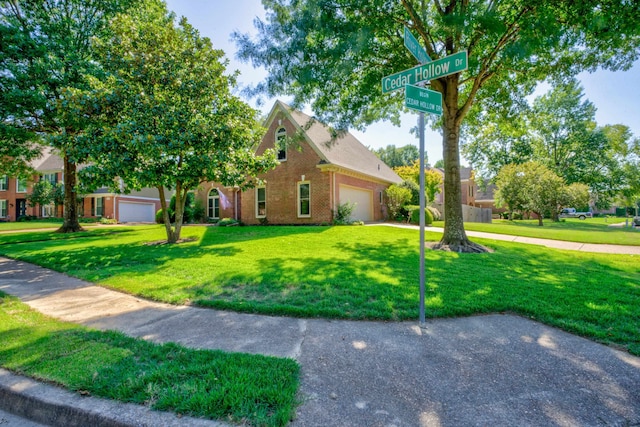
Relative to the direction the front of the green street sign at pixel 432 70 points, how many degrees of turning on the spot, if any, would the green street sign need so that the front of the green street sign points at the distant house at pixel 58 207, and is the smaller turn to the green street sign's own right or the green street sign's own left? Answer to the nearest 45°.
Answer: approximately 90° to the green street sign's own right

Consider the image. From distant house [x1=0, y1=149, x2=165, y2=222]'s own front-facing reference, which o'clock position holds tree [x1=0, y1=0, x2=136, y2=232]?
The tree is roughly at 12 o'clock from the distant house.

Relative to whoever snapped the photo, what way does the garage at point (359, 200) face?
facing the viewer and to the right of the viewer

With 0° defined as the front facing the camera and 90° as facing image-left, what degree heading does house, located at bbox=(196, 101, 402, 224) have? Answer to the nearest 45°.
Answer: approximately 45°

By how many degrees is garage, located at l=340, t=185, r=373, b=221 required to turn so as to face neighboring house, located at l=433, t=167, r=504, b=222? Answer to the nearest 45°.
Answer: approximately 90° to its left

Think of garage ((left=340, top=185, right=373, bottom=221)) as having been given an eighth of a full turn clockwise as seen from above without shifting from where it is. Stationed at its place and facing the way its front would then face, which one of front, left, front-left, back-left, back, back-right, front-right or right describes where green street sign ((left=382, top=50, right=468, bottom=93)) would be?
front

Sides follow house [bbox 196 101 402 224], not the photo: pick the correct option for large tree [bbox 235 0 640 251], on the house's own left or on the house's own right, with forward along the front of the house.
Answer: on the house's own left

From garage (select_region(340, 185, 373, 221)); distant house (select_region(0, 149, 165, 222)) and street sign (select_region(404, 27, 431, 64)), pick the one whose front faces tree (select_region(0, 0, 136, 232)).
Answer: the distant house

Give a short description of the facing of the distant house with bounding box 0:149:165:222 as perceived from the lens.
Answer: facing the viewer

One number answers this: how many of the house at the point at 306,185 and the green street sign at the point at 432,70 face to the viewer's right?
0

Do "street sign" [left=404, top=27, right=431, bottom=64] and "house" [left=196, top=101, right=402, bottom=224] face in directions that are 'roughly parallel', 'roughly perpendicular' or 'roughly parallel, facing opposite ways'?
roughly perpendicular

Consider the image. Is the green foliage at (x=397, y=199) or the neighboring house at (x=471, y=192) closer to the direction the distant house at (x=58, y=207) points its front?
the green foliage

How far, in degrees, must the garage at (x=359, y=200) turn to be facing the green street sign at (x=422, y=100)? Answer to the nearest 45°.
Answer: approximately 45° to its right

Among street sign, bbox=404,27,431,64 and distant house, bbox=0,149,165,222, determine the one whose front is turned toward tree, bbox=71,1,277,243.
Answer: the distant house
